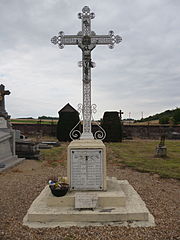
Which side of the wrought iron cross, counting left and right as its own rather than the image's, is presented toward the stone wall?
back

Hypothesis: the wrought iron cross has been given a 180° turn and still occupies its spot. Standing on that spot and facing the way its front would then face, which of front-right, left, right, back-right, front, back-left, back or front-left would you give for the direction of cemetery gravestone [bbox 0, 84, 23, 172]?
front-left

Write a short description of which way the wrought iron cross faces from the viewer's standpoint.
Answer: facing the viewer
